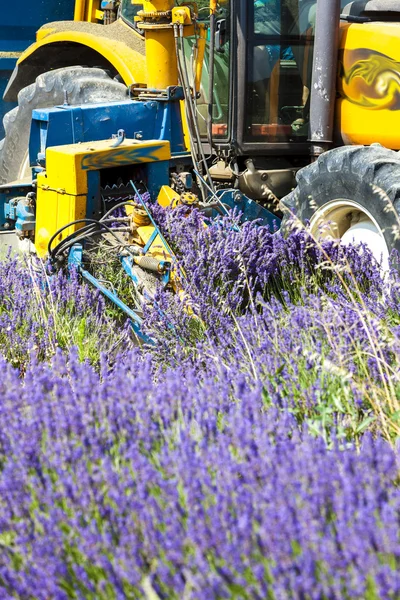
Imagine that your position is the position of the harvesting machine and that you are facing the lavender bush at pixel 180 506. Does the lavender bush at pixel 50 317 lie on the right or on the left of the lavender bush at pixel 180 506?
right

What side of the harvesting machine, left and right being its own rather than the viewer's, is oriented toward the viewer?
right

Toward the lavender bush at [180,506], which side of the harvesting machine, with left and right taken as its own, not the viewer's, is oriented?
right
